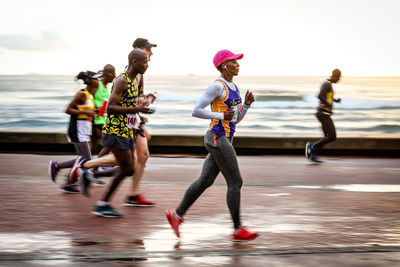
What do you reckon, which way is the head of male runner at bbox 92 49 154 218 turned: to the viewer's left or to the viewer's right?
to the viewer's right

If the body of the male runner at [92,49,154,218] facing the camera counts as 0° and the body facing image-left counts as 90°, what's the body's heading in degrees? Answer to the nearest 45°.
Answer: approximately 270°

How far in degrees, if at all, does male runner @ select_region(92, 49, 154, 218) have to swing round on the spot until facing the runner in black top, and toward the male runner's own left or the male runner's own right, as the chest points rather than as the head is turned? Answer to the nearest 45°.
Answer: approximately 45° to the male runner's own left

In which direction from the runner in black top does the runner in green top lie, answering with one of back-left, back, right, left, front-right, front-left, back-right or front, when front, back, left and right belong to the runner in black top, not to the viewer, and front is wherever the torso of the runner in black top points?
back-right

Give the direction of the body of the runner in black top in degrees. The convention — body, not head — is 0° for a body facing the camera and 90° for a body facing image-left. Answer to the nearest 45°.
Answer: approximately 270°

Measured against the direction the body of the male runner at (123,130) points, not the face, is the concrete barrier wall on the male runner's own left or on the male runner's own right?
on the male runner's own left

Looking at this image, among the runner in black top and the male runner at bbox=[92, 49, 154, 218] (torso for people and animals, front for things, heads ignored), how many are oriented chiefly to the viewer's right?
2
